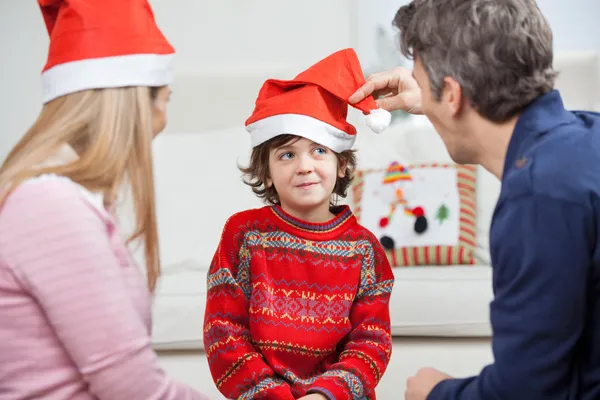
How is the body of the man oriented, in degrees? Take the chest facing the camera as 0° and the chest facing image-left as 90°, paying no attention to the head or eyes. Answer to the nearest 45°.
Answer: approximately 135°

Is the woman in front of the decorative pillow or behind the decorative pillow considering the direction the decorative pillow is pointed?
in front

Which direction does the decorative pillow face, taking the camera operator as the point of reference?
facing the viewer

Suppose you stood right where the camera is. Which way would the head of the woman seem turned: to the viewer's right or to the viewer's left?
to the viewer's right

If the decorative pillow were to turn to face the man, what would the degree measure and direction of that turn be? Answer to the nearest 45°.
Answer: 0° — it already faces them

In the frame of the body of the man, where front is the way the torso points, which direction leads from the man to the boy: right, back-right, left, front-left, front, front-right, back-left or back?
front

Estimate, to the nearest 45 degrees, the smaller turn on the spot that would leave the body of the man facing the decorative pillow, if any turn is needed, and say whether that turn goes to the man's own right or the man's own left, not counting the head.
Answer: approximately 45° to the man's own right

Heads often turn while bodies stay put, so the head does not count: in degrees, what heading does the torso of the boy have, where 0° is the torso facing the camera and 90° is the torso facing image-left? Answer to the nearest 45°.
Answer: approximately 0°

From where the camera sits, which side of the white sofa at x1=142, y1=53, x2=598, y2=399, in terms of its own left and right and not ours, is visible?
front

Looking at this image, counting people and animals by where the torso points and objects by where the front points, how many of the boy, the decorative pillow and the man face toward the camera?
2

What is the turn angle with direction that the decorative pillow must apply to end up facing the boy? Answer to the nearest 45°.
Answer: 0° — it already faces them
